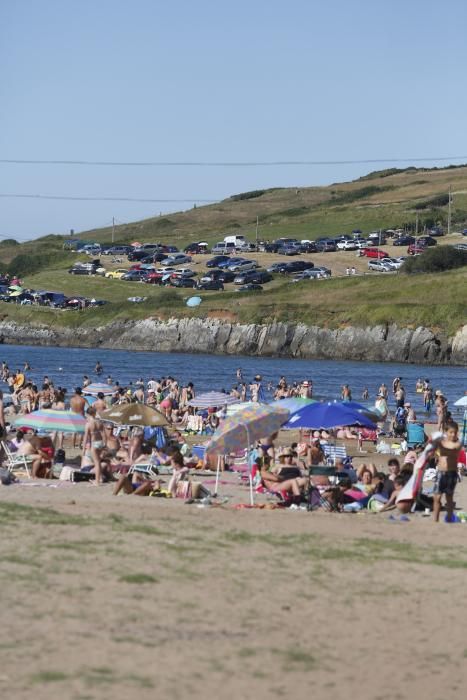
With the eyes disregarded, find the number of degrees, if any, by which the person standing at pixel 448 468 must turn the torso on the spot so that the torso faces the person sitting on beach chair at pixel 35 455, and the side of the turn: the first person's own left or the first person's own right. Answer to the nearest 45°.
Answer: approximately 135° to the first person's own right

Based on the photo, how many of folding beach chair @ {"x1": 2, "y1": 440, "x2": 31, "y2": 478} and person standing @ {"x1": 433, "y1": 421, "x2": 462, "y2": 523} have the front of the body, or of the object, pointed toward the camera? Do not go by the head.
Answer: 1

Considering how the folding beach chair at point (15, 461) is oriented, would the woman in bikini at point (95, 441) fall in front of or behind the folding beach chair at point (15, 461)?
in front

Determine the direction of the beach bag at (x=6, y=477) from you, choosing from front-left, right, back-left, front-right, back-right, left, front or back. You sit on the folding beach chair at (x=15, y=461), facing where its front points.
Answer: right

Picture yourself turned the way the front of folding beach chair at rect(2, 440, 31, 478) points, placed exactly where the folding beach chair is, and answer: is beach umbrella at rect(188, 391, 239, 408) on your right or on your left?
on your left

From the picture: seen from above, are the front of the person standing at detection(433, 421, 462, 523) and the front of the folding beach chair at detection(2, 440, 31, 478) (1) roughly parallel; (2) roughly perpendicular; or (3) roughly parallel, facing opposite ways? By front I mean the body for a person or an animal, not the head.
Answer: roughly perpendicular

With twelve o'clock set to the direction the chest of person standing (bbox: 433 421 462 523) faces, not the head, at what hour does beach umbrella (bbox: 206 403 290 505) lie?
The beach umbrella is roughly at 4 o'clock from the person standing.

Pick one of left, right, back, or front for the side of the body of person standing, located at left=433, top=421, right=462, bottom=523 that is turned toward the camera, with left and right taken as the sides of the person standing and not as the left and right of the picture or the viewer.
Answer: front

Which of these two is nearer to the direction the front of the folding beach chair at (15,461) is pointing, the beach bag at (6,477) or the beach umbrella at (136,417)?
the beach umbrella

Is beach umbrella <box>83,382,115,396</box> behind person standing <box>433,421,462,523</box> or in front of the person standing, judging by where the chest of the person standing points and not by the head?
behind

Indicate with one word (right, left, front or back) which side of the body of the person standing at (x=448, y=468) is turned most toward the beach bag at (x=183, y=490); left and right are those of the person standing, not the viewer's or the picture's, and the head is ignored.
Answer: right
